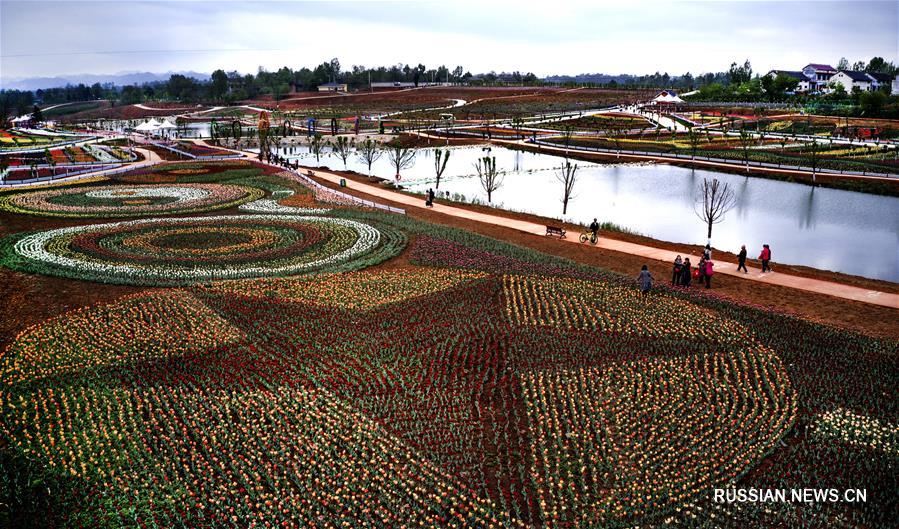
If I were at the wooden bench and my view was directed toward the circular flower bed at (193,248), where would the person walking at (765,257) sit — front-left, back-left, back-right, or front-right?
back-left

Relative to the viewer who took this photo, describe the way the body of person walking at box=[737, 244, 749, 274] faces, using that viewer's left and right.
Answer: facing to the left of the viewer

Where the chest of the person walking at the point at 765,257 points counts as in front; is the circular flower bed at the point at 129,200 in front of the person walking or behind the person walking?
in front
